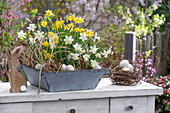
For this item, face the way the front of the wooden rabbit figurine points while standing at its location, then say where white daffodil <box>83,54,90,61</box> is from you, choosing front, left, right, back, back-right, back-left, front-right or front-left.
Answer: back

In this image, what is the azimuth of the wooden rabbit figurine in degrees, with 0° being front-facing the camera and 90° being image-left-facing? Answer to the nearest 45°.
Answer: approximately 90°

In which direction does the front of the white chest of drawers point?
toward the camera
